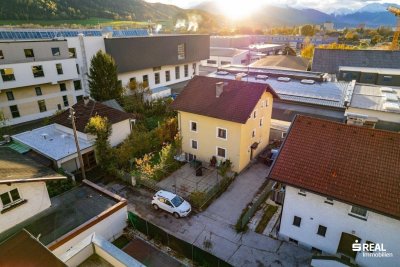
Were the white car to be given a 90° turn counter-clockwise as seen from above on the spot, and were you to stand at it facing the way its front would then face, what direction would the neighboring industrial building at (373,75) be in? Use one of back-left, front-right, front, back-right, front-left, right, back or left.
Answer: front

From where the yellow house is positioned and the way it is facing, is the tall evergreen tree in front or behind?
behind

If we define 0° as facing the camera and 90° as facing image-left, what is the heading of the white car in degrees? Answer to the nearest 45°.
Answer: approximately 315°

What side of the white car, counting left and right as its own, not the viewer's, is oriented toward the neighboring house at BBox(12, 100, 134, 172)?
back

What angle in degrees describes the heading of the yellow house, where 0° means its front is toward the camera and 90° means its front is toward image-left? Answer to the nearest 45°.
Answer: approximately 315°

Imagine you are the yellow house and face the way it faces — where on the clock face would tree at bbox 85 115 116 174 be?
The tree is roughly at 4 o'clock from the yellow house.

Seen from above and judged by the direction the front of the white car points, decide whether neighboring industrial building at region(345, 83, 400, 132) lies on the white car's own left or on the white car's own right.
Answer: on the white car's own left

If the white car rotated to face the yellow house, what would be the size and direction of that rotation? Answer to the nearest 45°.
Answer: approximately 90° to its left

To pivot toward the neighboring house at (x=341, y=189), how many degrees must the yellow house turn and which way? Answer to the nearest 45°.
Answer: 0° — it already faces it
